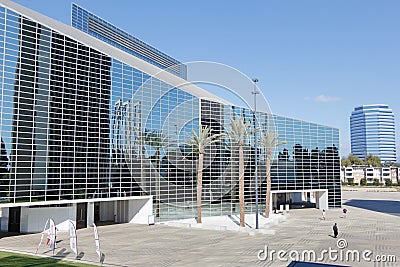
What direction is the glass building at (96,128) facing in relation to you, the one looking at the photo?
facing the viewer and to the right of the viewer
